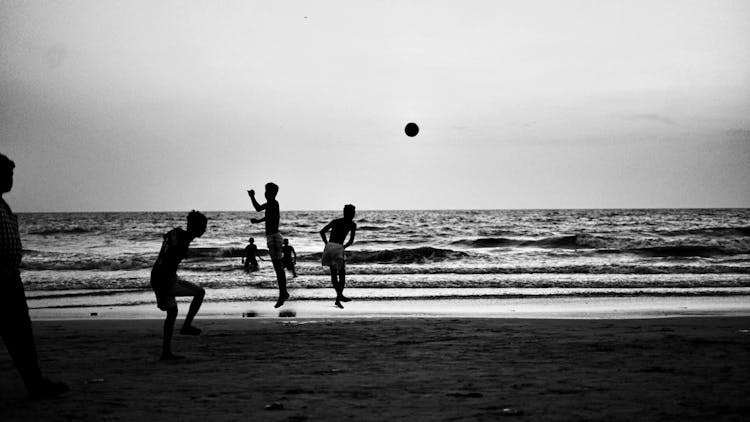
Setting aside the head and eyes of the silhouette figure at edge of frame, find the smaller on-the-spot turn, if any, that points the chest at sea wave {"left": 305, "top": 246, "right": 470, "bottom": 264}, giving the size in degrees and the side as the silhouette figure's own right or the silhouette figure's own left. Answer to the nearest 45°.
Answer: approximately 45° to the silhouette figure's own left

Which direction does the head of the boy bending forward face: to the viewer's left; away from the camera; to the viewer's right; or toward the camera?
to the viewer's right

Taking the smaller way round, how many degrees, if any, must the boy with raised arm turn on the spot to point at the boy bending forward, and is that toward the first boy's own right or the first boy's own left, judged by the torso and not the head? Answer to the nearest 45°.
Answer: approximately 90° to the first boy's own left

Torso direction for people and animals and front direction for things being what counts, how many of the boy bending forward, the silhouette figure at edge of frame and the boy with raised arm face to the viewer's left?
1

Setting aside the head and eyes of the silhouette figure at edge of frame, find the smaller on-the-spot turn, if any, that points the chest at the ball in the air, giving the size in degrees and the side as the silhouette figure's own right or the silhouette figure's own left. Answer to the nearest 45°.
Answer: approximately 45° to the silhouette figure's own left

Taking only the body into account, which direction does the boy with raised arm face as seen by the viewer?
to the viewer's left

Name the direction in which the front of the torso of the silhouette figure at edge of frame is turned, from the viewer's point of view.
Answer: to the viewer's right

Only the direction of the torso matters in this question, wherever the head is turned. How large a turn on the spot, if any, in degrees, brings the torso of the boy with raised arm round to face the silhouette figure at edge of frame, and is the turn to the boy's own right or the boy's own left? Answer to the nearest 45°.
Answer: approximately 90° to the boy's own left

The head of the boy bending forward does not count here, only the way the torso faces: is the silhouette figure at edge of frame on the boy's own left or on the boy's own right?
on the boy's own right

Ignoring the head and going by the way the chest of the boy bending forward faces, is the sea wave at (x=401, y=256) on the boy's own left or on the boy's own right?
on the boy's own left

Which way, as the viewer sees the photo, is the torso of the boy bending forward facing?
to the viewer's right

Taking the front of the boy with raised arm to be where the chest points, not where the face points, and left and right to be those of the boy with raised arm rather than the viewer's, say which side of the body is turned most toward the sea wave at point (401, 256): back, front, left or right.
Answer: right
